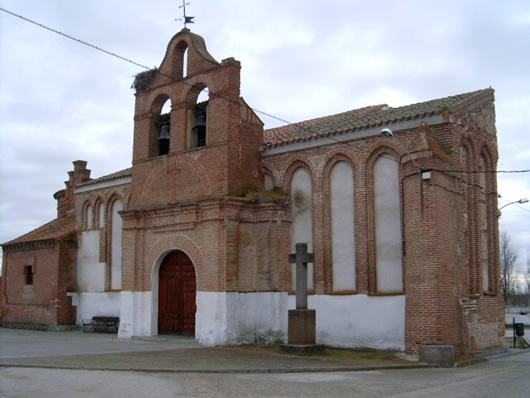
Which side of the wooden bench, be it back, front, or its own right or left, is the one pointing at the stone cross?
left

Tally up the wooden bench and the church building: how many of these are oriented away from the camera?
0

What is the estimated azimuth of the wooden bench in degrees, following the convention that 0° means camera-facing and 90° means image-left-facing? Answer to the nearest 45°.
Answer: approximately 45°

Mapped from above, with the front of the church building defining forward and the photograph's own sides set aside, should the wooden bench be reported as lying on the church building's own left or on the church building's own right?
on the church building's own right

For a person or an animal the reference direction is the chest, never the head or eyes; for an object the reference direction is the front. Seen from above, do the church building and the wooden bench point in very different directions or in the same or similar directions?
same or similar directions

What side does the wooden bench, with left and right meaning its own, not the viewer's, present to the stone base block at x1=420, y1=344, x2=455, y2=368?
left

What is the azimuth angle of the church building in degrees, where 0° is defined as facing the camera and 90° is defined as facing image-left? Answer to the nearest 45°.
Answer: approximately 45°
